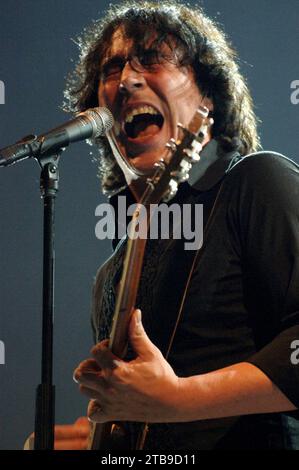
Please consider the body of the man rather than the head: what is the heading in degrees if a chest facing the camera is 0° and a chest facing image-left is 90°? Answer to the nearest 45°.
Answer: approximately 45°

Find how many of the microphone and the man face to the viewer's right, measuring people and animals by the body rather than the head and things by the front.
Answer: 1

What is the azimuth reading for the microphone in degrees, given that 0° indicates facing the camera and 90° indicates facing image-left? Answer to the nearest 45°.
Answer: approximately 270°
